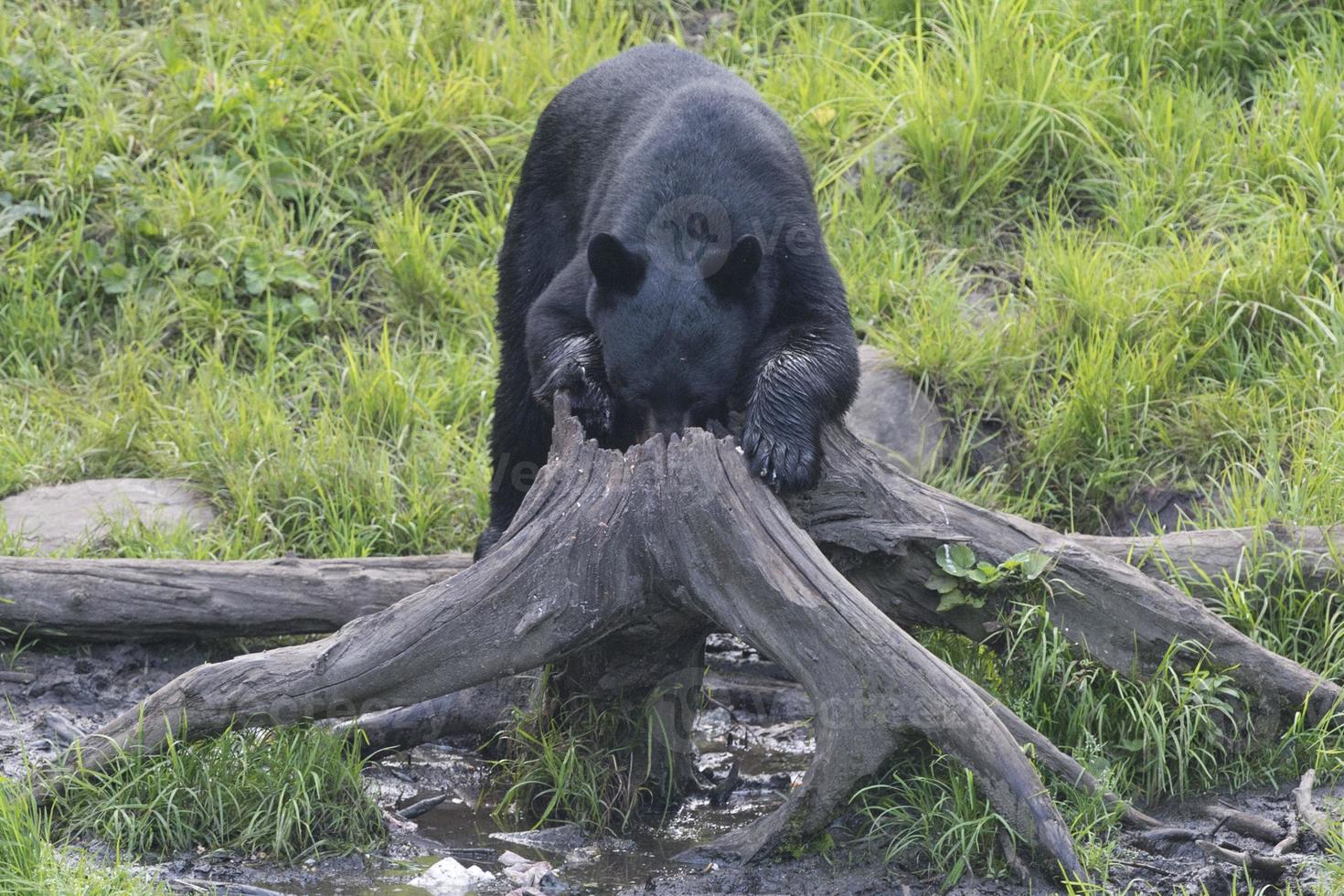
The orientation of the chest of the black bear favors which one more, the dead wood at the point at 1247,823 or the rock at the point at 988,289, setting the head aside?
the dead wood

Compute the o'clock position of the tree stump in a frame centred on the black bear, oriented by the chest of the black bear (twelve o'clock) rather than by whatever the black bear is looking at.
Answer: The tree stump is roughly at 12 o'clock from the black bear.

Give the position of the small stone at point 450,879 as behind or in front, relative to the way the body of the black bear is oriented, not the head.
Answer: in front

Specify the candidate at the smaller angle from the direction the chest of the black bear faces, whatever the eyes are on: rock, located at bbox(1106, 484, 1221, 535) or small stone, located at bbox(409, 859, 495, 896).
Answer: the small stone

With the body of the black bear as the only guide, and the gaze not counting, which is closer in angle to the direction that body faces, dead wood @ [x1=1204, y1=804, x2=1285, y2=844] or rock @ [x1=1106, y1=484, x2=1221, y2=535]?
the dead wood

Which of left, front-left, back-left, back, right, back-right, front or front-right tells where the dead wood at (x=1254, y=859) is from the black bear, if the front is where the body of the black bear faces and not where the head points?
front-left

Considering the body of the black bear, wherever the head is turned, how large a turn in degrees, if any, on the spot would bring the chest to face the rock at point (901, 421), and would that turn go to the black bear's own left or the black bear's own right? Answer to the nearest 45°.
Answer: approximately 135° to the black bear's own left

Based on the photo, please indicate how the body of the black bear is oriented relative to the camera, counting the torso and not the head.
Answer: toward the camera

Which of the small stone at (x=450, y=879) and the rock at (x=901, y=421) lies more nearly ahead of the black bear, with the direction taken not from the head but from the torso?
the small stone

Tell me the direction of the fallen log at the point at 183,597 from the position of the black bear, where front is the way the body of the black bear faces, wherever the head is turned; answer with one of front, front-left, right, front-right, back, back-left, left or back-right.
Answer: right
